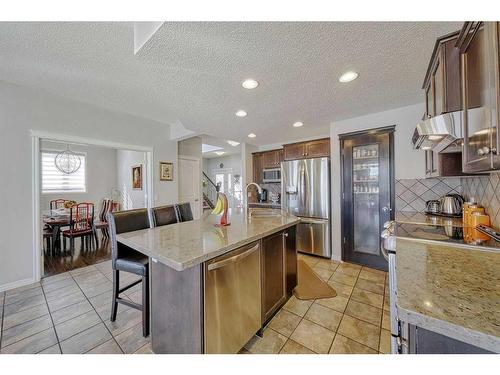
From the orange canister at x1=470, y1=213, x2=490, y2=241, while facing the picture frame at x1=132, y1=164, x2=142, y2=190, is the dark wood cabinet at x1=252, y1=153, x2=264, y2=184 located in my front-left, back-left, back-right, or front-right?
front-right

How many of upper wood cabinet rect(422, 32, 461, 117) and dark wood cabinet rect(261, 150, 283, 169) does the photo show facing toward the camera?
1

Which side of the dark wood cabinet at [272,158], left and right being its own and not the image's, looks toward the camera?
front

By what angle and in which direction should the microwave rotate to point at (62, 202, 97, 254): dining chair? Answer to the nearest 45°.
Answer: approximately 90° to its right

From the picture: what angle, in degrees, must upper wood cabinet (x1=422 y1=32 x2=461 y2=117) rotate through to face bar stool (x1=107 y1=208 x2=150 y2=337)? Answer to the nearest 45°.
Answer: approximately 45° to its left

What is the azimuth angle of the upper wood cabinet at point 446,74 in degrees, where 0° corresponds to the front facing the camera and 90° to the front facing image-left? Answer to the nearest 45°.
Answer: approximately 90°

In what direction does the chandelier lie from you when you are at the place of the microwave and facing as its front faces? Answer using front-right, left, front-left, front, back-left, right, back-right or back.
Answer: right

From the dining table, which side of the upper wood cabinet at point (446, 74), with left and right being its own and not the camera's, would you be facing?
front

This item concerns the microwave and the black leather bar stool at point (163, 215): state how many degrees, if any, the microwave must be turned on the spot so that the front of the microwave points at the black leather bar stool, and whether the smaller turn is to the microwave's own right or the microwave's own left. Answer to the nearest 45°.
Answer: approximately 45° to the microwave's own right

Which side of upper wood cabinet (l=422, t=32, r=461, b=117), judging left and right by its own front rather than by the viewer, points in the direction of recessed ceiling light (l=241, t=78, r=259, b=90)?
front

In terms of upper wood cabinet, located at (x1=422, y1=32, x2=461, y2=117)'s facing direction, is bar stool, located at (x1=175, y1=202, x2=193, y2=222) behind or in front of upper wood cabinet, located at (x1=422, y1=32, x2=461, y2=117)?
in front
